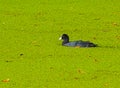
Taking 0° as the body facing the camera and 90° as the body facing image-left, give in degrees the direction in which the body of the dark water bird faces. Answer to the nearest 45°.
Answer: approximately 90°
